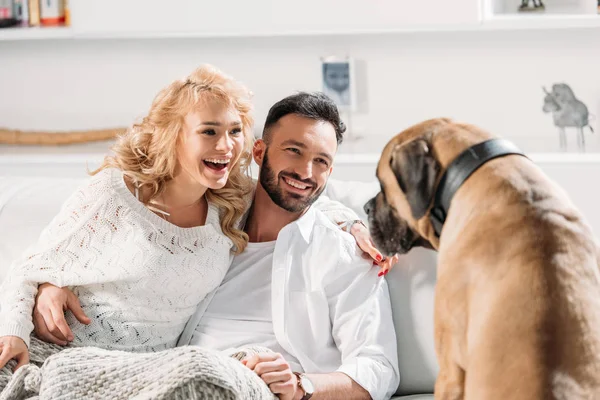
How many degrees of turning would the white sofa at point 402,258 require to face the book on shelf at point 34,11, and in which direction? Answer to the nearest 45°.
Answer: approximately 135° to its right

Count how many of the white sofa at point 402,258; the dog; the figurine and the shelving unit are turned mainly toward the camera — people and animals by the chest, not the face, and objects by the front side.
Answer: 2

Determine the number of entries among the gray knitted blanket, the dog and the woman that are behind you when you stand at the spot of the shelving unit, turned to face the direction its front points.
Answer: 0

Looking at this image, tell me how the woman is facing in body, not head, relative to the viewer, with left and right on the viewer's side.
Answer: facing the viewer and to the right of the viewer

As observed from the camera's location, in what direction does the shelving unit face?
facing the viewer

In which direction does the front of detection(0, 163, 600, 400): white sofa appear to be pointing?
toward the camera

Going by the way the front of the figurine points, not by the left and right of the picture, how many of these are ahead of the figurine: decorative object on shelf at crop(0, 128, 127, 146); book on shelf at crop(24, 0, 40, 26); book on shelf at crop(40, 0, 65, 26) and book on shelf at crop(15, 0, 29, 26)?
4

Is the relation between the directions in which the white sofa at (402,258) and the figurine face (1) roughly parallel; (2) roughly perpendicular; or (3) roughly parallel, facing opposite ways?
roughly perpendicular

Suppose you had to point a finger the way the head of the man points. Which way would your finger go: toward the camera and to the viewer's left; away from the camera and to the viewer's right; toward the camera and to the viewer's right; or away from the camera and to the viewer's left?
toward the camera and to the viewer's right

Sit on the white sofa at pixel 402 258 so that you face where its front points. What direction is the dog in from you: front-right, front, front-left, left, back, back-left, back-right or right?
front

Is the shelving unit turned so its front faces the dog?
yes

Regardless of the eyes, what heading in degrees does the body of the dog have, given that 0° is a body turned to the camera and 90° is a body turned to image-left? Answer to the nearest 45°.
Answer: approximately 135°

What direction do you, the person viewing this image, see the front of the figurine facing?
facing to the left of the viewer

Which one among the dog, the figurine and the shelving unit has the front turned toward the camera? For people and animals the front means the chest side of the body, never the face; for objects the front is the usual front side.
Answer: the shelving unit

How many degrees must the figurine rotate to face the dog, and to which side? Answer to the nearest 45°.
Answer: approximately 90° to its left

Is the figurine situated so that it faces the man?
no

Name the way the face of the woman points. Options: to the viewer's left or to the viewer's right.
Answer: to the viewer's right
